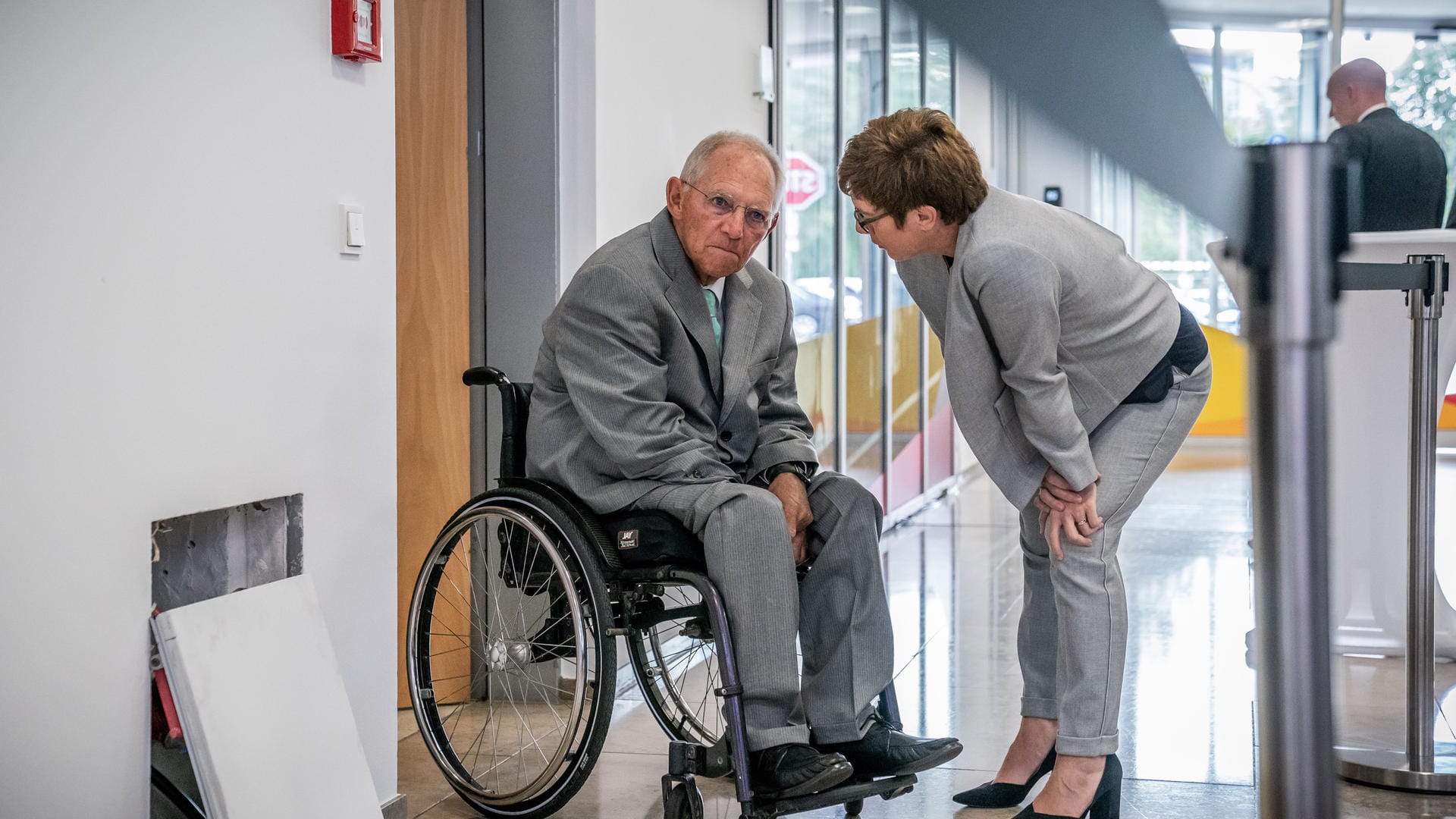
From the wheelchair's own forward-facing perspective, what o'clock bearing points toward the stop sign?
The stop sign is roughly at 8 o'clock from the wheelchair.

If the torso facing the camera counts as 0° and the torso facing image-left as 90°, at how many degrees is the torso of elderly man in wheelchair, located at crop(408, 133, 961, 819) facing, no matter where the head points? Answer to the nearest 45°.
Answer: approximately 315°

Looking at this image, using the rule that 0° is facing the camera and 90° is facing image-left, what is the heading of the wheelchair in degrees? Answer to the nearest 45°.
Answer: approximately 315°

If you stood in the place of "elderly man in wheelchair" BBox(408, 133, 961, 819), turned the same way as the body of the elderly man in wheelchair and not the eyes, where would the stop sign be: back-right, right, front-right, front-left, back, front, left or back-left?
back-left

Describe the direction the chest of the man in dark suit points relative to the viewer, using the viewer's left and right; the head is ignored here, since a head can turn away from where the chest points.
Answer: facing away from the viewer and to the left of the viewer

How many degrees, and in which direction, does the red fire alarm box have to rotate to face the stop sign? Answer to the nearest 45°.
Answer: approximately 90° to its left

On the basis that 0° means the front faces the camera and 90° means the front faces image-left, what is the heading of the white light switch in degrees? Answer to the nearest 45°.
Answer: approximately 315°
